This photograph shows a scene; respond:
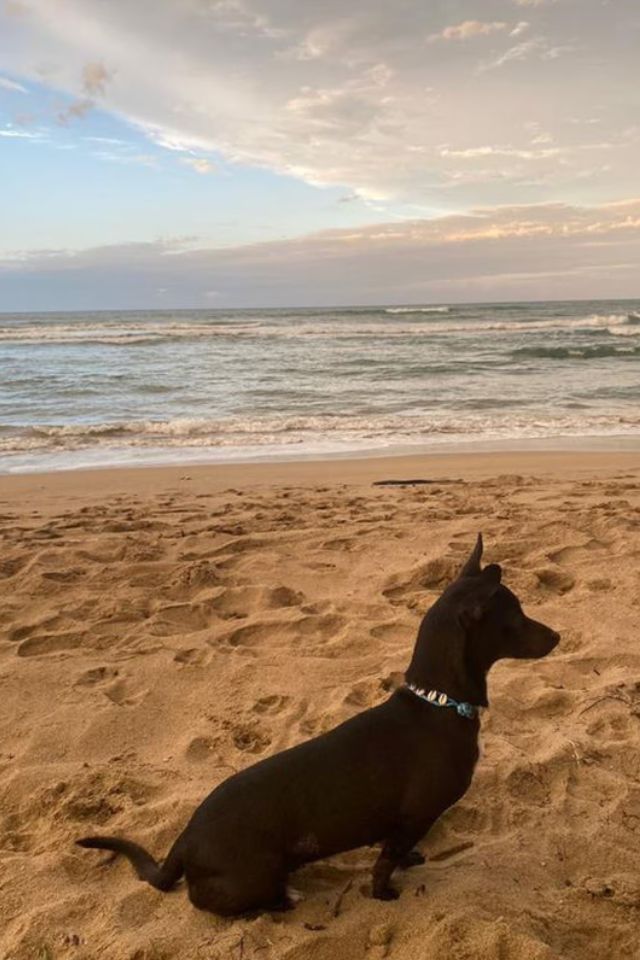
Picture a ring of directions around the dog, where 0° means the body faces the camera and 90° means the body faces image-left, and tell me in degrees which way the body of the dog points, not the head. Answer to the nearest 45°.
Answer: approximately 270°
